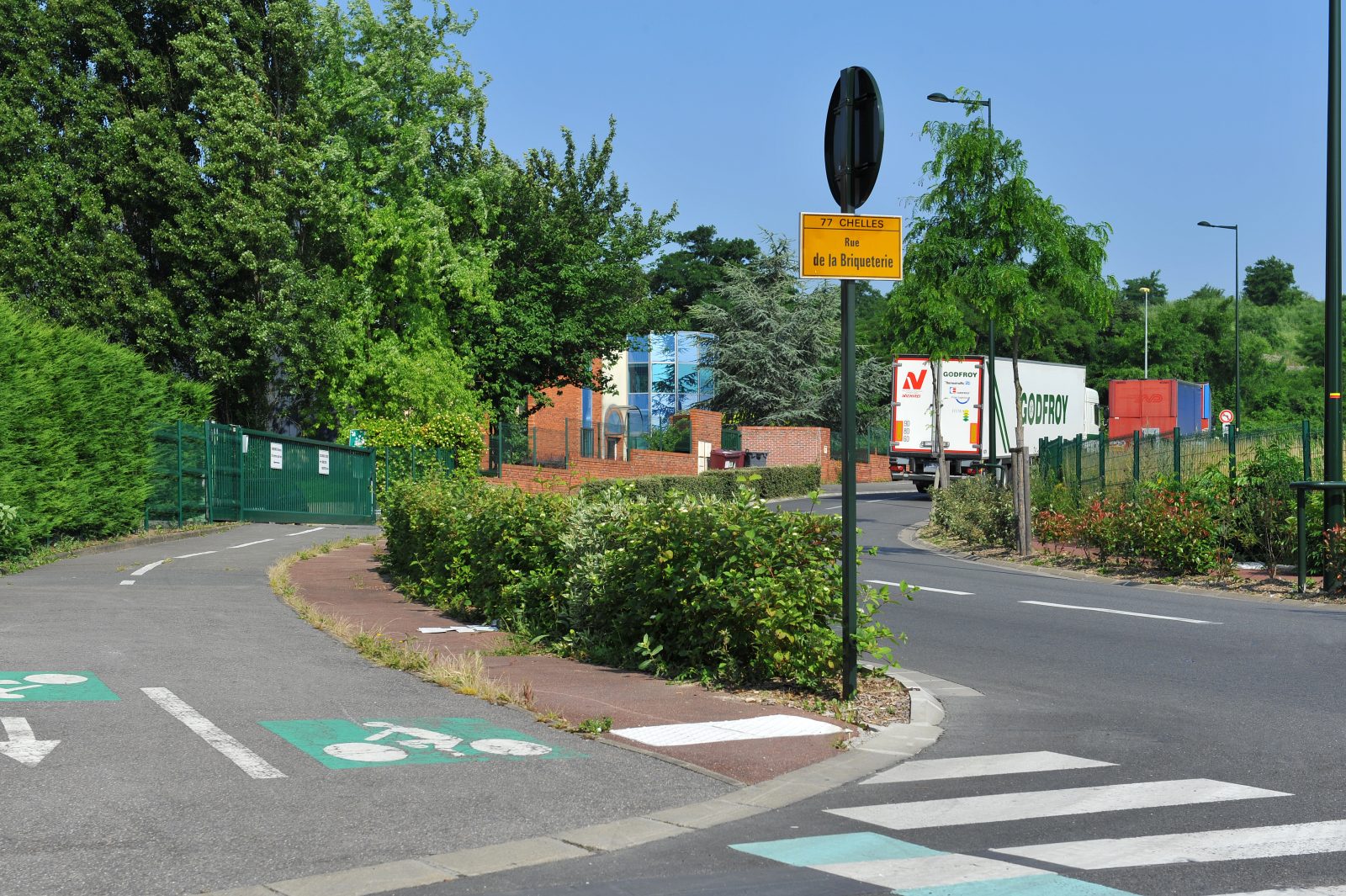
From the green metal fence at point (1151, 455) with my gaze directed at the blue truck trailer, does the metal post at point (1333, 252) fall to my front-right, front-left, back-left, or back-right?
back-right

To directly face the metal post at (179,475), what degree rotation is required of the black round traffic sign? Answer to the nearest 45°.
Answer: approximately 90° to its left

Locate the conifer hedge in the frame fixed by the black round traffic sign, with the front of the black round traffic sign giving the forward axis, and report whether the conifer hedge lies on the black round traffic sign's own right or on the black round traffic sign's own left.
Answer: on the black round traffic sign's own left

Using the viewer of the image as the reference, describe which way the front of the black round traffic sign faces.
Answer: facing away from the viewer and to the right of the viewer
